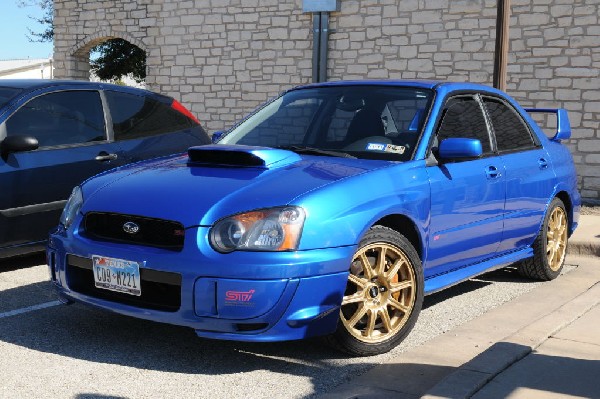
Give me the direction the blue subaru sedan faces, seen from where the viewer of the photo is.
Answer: facing the viewer and to the left of the viewer
